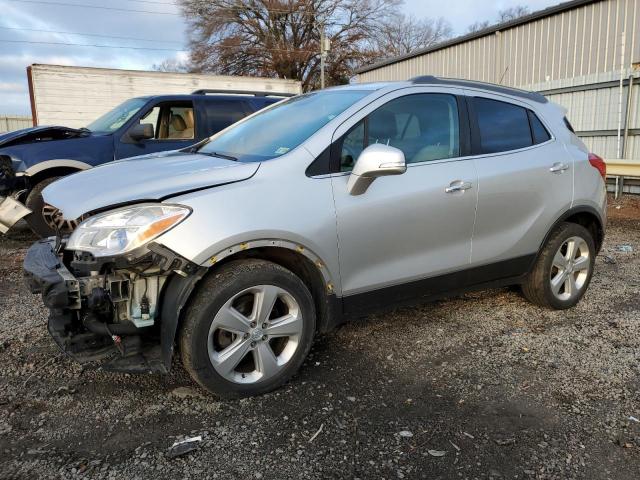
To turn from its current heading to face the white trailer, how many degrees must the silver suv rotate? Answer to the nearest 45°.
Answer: approximately 90° to its right

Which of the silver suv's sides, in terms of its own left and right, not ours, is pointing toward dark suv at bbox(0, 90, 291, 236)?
right

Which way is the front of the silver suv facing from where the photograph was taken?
facing the viewer and to the left of the viewer

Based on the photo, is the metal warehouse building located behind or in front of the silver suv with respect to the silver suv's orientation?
behind

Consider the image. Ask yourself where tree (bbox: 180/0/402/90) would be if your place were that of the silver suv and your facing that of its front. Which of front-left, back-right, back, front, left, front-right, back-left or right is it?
back-right
